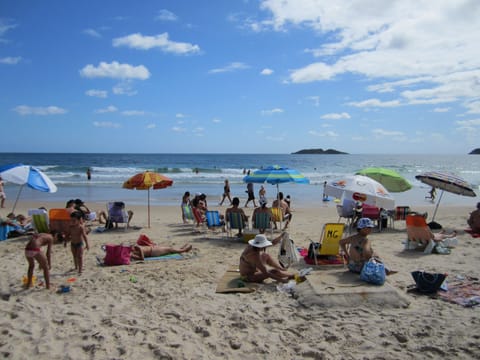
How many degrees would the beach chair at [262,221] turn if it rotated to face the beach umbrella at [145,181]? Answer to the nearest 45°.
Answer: approximately 45° to its left

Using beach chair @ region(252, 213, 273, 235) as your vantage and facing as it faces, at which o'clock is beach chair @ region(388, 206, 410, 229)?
beach chair @ region(388, 206, 410, 229) is roughly at 2 o'clock from beach chair @ region(252, 213, 273, 235).

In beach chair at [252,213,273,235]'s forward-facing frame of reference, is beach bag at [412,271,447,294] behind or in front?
behind

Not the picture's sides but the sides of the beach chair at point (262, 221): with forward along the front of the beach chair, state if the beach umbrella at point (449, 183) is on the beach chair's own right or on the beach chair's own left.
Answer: on the beach chair's own right

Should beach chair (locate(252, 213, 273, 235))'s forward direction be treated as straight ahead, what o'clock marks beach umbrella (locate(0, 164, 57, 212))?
The beach umbrella is roughly at 9 o'clock from the beach chair.

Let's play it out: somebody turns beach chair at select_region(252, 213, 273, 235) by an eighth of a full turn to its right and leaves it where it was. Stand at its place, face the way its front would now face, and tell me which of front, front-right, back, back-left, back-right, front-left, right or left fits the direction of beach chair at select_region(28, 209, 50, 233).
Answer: back-left

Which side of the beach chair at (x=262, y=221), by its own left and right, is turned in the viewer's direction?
back

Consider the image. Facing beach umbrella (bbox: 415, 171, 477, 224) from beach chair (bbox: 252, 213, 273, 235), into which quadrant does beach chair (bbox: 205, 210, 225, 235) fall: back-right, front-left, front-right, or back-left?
back-left

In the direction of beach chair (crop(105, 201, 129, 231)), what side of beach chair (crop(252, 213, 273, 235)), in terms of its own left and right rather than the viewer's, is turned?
left

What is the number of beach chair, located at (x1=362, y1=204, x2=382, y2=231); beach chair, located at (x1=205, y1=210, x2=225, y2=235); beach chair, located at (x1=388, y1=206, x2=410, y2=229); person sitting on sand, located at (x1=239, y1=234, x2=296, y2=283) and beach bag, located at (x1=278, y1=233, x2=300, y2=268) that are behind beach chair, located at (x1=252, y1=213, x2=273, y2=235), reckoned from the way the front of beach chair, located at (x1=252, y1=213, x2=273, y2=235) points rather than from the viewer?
2

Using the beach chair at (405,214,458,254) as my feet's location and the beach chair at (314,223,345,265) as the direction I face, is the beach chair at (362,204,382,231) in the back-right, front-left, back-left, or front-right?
back-right

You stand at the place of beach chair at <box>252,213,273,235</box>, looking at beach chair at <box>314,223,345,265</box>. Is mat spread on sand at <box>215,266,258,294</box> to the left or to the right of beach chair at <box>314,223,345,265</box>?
right

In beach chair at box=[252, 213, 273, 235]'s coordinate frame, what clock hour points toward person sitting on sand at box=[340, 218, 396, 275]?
The person sitting on sand is roughly at 5 o'clock from the beach chair.

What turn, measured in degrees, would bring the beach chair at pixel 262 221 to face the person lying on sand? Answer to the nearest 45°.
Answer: approximately 135° to its left

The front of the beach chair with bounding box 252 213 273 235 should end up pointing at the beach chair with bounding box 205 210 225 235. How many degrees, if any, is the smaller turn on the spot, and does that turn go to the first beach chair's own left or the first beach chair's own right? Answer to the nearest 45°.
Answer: approximately 45° to the first beach chair's own left

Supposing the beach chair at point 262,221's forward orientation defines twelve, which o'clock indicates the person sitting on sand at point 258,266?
The person sitting on sand is roughly at 6 o'clock from the beach chair.

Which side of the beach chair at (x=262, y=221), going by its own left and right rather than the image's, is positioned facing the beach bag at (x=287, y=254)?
back
